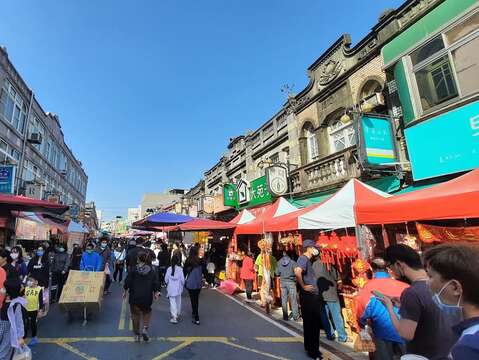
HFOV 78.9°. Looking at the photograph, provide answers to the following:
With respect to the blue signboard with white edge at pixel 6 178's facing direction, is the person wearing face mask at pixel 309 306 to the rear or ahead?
ahead

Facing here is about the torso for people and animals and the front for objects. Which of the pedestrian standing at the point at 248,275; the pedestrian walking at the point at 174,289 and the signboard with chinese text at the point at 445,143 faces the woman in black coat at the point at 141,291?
the signboard with chinese text

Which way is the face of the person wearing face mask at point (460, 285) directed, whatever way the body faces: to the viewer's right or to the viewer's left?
to the viewer's left

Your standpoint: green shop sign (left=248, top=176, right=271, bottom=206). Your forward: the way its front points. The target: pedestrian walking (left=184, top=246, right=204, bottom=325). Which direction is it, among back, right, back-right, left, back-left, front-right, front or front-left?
front-left

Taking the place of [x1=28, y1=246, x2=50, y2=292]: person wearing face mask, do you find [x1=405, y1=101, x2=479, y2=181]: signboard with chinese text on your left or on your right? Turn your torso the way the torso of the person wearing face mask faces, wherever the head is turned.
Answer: on your left

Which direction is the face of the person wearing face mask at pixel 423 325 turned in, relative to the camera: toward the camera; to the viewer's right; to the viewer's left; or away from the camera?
to the viewer's left

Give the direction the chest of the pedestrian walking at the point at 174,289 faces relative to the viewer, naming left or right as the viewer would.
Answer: facing away from the viewer

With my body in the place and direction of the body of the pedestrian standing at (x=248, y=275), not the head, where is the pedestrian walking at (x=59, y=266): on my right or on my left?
on my left

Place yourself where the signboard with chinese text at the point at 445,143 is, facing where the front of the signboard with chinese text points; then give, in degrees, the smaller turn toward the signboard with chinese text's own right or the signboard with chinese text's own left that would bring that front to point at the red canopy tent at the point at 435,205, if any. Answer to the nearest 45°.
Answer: approximately 45° to the signboard with chinese text's own left

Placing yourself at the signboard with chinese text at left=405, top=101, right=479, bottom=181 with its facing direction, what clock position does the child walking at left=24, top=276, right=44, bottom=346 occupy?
The child walking is roughly at 12 o'clock from the signboard with chinese text.

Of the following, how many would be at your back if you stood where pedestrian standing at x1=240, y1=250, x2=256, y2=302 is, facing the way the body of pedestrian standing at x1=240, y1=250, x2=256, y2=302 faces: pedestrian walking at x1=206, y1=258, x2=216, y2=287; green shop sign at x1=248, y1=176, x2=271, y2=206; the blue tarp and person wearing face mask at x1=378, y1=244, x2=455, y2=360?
1
